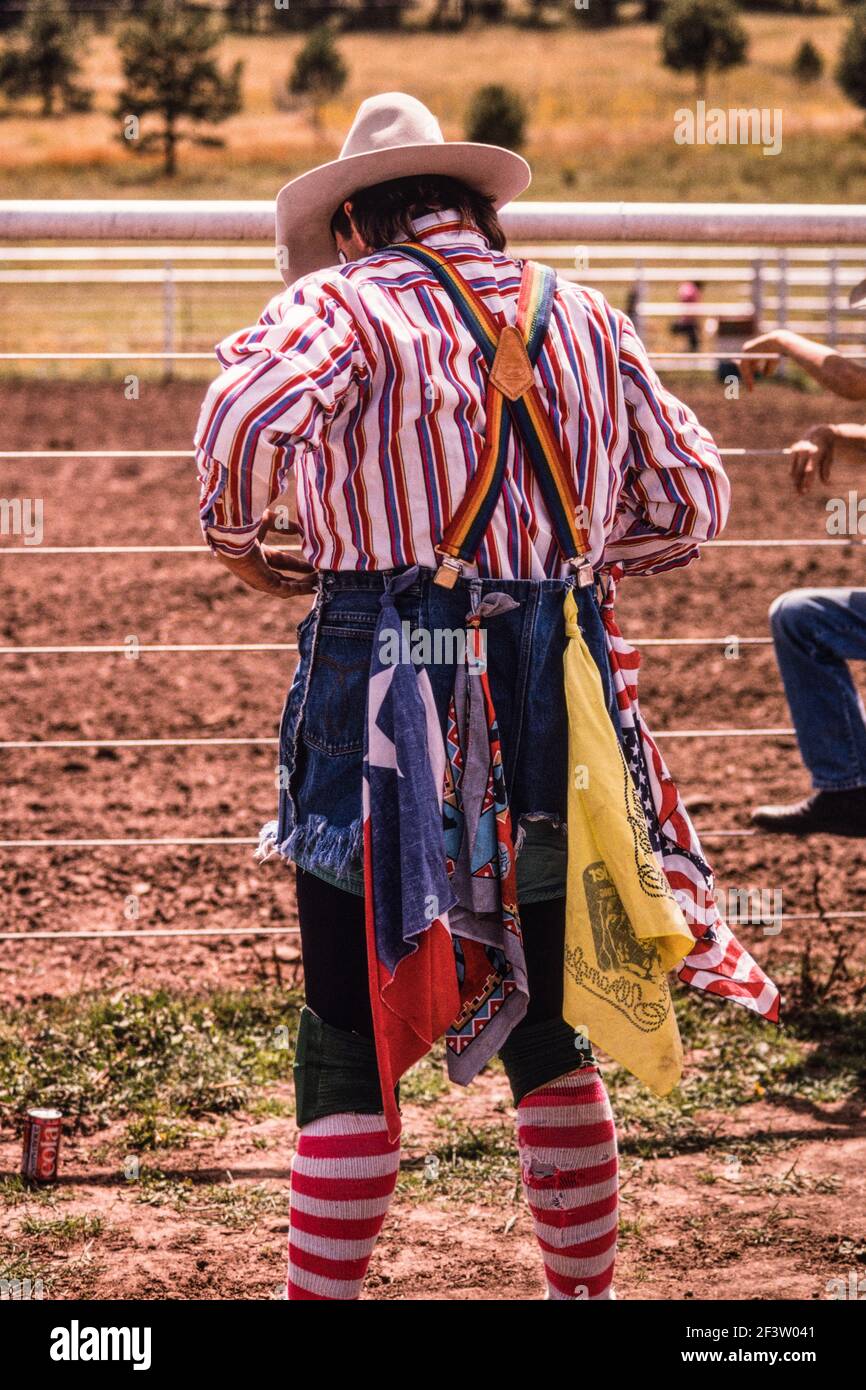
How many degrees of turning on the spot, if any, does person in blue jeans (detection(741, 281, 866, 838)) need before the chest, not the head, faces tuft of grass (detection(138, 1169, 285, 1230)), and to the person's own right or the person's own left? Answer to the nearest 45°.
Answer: approximately 45° to the person's own left

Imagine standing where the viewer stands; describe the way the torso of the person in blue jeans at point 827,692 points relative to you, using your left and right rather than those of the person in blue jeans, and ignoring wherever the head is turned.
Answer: facing to the left of the viewer

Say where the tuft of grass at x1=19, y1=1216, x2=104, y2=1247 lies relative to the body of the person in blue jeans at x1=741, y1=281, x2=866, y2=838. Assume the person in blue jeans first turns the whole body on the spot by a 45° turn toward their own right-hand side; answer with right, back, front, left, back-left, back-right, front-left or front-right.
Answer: left

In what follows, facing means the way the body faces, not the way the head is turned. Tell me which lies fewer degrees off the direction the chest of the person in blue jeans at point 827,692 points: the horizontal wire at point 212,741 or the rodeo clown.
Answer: the horizontal wire

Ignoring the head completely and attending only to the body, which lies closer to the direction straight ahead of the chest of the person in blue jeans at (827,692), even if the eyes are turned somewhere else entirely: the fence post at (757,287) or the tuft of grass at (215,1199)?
the tuft of grass

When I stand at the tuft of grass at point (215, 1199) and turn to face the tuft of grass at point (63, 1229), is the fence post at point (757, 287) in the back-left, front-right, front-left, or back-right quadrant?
back-right

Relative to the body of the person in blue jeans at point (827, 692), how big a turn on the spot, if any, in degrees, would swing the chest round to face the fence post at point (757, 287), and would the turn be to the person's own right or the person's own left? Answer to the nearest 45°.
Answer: approximately 90° to the person's own right
